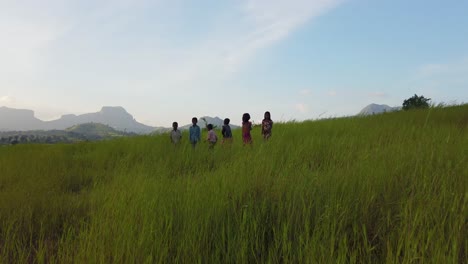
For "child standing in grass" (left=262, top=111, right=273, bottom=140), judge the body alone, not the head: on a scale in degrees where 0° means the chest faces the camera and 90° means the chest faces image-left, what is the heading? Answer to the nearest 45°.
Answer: approximately 0°

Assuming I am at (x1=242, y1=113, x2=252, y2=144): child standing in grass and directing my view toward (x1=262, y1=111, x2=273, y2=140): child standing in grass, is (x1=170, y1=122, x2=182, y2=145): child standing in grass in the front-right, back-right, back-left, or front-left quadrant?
back-left

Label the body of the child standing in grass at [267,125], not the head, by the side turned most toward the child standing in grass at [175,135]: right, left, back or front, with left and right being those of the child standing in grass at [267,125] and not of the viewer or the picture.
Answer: right

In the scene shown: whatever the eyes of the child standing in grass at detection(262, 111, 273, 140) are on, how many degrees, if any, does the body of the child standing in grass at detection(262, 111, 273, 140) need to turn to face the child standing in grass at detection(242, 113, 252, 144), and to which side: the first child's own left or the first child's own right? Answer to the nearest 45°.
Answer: approximately 90° to the first child's own right
